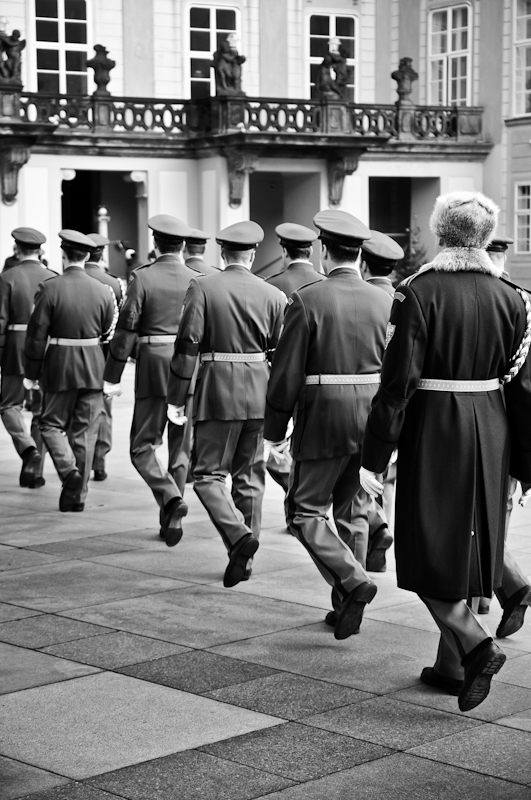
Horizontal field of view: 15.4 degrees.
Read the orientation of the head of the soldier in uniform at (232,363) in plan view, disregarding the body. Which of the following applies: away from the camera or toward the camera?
away from the camera

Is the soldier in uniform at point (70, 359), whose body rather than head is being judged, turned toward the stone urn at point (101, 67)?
yes

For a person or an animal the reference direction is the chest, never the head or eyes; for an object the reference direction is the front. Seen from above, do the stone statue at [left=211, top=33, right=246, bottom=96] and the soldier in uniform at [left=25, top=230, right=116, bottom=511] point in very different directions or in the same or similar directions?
very different directions

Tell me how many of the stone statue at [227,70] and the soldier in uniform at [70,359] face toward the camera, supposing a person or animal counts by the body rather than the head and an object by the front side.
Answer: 1

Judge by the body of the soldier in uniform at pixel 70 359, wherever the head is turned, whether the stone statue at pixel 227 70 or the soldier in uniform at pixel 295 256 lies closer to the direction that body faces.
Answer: the stone statue

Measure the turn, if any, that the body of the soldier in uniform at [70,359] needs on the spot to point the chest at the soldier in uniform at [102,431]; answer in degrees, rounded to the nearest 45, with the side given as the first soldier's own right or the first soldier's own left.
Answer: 0° — they already face them

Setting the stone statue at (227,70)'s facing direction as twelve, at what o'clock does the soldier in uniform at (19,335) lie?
The soldier in uniform is roughly at 12 o'clock from the stone statue.

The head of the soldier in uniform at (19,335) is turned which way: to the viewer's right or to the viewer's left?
to the viewer's left

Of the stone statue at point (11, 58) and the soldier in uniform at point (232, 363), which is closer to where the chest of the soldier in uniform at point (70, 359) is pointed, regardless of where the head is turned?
the stone statue

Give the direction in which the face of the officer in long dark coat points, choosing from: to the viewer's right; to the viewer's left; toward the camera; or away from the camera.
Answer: away from the camera

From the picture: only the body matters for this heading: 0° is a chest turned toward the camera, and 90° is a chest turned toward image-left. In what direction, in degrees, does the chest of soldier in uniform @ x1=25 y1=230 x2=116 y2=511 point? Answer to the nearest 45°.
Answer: approximately 180°

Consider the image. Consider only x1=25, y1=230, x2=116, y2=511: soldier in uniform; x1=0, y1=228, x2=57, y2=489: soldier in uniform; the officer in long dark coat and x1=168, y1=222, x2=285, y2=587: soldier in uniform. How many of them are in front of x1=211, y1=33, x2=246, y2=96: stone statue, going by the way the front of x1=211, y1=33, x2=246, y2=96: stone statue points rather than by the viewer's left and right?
4

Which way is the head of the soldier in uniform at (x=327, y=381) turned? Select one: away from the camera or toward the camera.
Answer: away from the camera
